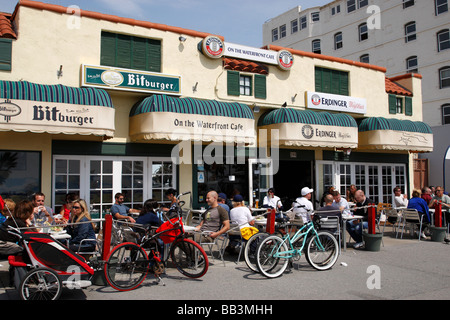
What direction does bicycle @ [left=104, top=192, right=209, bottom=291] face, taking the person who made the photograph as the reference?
facing away from the viewer and to the right of the viewer

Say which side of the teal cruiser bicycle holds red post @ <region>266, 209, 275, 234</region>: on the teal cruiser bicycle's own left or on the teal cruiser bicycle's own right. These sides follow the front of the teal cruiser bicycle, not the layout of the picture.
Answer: on the teal cruiser bicycle's own left

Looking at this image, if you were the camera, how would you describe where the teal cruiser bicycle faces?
facing away from the viewer and to the right of the viewer

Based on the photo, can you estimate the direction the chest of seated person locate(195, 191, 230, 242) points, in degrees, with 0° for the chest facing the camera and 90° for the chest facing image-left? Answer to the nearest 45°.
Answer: approximately 45°

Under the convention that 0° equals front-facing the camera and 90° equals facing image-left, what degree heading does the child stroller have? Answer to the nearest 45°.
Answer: approximately 270°

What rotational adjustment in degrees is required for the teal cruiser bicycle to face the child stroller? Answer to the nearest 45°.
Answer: approximately 180°

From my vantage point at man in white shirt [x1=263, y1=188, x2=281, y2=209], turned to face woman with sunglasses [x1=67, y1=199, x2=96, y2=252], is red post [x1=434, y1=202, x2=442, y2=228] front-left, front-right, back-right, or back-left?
back-left

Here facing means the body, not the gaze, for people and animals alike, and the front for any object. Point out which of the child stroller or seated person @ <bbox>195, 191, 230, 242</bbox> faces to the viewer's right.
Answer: the child stroller

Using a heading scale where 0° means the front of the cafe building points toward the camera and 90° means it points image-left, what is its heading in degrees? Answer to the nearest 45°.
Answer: approximately 315°

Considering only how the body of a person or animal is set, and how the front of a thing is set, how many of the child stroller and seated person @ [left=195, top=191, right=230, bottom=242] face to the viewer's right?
1

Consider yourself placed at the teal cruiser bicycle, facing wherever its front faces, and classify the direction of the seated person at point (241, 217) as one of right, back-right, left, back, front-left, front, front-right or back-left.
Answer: left

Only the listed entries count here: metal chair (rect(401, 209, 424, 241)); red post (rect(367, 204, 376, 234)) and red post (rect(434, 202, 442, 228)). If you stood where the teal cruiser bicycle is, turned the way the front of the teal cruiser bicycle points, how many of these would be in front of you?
3

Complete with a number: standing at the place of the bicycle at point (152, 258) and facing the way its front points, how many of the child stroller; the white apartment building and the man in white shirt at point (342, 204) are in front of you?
2

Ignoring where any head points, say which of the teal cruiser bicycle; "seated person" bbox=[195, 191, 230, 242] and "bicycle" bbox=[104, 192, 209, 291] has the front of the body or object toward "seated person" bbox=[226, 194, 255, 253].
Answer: the bicycle
